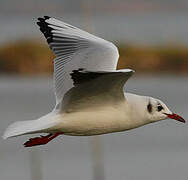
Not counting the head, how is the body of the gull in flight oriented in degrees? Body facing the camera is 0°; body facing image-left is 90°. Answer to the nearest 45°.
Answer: approximately 270°
